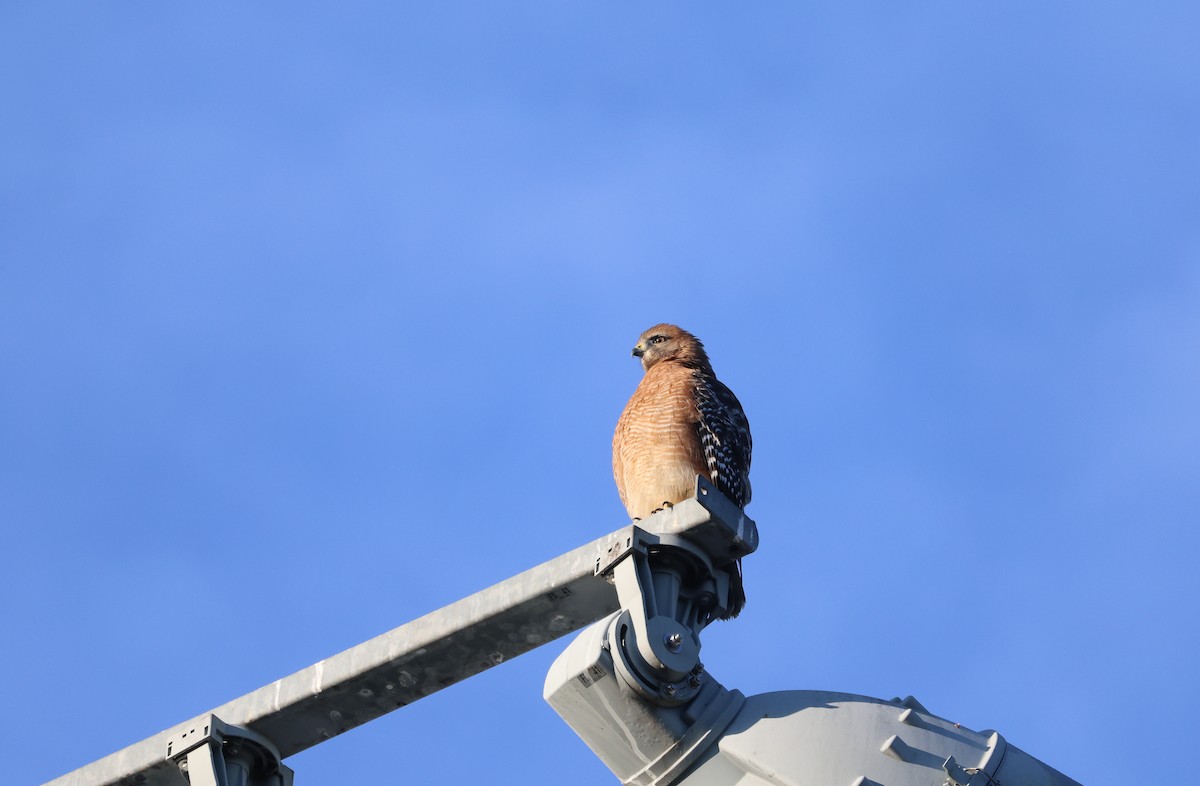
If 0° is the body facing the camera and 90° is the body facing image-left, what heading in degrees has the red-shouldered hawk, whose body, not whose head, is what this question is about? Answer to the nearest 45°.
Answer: approximately 45°
